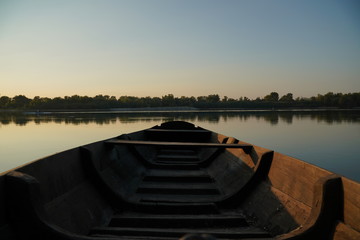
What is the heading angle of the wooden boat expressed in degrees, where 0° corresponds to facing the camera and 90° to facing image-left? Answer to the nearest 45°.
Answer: approximately 180°
